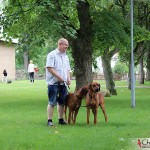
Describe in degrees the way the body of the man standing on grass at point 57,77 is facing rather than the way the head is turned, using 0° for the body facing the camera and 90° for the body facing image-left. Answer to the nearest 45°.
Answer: approximately 315°
